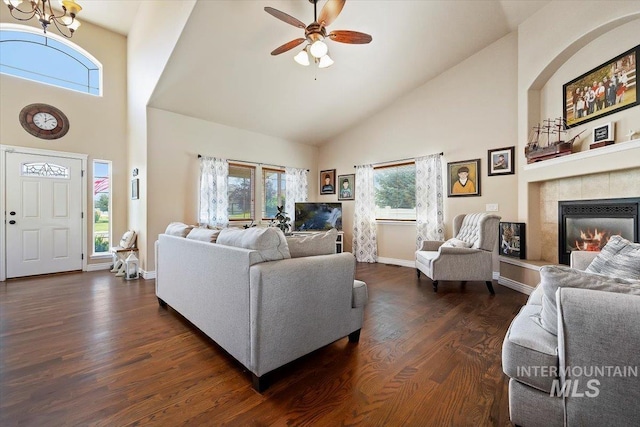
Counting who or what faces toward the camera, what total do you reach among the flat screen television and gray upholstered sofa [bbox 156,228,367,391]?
1

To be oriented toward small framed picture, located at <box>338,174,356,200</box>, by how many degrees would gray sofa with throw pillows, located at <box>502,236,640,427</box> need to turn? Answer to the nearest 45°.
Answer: approximately 45° to its right

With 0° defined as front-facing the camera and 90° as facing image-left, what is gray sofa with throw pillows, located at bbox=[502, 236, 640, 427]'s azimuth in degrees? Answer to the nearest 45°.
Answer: approximately 90°

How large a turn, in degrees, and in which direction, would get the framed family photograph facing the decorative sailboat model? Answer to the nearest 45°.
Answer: approximately 90° to its right

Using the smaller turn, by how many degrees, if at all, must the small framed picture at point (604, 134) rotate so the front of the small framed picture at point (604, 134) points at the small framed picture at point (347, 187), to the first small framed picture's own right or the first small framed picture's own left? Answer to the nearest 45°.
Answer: approximately 45° to the first small framed picture's own right

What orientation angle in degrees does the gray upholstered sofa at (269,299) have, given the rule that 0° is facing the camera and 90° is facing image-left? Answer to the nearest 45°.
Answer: approximately 225°

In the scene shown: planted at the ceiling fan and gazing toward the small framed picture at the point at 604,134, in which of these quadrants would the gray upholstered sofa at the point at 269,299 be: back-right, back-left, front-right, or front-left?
back-right

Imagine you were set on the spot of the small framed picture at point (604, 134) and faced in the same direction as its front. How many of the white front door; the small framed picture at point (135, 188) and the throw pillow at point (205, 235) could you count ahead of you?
3

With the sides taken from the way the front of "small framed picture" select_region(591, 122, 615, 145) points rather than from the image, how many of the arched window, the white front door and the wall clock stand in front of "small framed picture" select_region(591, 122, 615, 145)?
3
